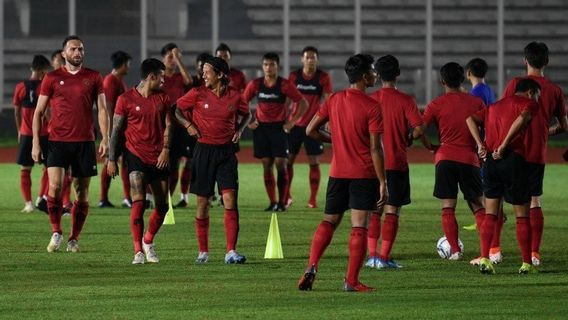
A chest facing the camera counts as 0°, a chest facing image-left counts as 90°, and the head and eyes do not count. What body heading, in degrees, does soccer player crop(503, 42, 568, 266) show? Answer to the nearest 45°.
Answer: approximately 180°

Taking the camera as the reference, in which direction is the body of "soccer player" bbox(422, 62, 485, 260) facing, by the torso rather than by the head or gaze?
away from the camera

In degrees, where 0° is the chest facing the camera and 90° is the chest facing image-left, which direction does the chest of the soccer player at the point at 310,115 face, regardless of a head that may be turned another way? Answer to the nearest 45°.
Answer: approximately 0°

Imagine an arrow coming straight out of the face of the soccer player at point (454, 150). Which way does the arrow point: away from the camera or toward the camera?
away from the camera

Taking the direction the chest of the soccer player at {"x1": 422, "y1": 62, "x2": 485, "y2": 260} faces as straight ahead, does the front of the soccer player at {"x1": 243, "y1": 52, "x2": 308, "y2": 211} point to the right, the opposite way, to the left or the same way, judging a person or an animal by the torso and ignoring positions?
the opposite way

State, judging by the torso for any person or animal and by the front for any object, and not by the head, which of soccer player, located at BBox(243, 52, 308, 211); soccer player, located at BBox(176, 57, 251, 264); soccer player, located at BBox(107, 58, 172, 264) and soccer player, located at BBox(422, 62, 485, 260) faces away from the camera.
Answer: soccer player, located at BBox(422, 62, 485, 260)

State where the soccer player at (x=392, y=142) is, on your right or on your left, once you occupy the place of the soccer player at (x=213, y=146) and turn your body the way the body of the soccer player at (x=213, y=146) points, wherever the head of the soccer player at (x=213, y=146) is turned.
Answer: on your left
